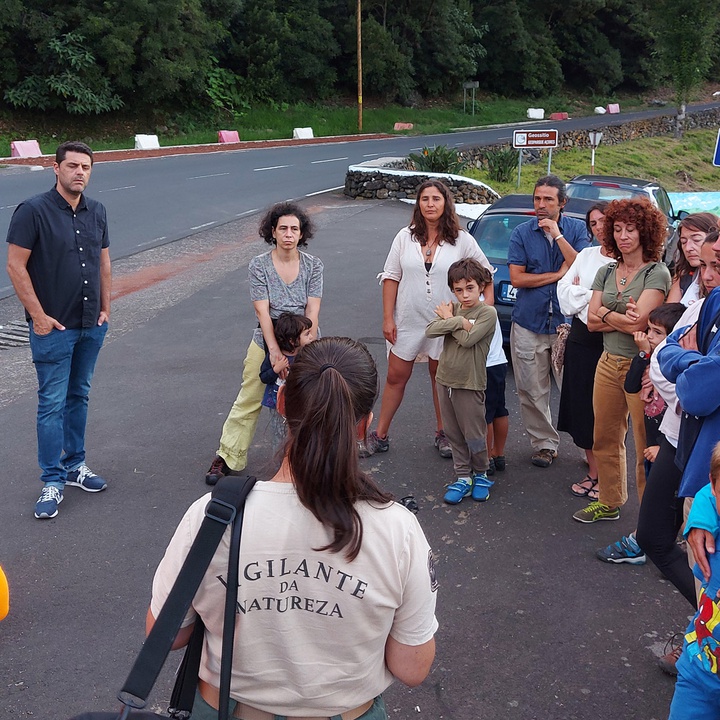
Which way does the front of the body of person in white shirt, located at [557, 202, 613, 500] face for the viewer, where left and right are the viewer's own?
facing the viewer and to the left of the viewer

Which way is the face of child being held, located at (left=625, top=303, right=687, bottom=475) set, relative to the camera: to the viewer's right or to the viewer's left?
to the viewer's left

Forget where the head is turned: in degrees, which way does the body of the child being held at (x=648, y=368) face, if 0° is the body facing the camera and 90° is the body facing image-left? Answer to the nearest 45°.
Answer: approximately 45°

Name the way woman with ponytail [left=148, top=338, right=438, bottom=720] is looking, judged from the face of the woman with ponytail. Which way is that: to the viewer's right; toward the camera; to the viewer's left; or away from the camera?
away from the camera

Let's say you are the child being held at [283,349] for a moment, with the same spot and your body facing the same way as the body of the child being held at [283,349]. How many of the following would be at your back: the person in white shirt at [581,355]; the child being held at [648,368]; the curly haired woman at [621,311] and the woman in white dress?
0

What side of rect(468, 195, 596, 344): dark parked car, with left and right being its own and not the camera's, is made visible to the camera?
back

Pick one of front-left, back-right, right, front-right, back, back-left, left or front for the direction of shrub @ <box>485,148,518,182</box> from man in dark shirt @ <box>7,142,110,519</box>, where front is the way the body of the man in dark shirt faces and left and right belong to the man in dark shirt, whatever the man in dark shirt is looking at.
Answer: left

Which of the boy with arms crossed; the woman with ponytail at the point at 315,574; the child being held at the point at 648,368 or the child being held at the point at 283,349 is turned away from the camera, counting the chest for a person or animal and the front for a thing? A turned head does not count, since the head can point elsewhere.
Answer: the woman with ponytail

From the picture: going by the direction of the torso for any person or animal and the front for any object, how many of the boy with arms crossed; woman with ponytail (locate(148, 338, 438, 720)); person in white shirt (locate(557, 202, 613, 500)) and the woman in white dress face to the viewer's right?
0

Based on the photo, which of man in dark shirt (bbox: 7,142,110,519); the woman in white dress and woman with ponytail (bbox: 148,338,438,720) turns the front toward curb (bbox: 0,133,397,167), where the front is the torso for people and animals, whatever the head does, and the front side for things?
the woman with ponytail

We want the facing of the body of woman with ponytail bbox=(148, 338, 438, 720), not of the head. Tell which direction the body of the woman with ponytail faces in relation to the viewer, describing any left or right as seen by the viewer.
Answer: facing away from the viewer

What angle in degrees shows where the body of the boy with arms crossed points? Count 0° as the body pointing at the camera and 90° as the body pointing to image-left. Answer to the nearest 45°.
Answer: approximately 45°

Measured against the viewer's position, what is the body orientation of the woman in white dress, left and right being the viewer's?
facing the viewer

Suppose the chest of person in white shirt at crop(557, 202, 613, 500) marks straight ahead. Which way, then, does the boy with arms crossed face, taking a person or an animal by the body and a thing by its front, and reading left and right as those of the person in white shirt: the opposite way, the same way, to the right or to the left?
the same way
